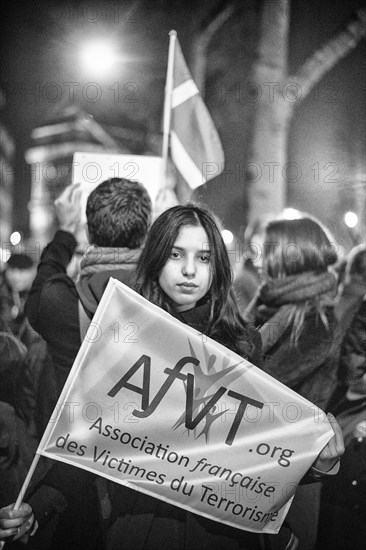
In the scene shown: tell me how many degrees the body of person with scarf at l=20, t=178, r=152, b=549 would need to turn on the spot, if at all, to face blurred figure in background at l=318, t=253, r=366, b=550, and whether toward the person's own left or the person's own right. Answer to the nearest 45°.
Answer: approximately 90° to the person's own right

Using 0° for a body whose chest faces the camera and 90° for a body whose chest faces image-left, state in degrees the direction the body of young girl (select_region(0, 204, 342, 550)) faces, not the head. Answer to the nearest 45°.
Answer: approximately 0°

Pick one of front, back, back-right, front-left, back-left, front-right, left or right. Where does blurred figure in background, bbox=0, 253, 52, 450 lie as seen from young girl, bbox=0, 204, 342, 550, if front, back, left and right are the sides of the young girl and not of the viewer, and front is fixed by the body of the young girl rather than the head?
back-right

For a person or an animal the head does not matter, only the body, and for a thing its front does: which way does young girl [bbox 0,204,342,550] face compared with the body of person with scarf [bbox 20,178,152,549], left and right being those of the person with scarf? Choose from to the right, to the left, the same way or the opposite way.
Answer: the opposite way

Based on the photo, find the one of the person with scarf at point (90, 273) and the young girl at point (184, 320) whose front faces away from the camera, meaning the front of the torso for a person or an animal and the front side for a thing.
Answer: the person with scarf

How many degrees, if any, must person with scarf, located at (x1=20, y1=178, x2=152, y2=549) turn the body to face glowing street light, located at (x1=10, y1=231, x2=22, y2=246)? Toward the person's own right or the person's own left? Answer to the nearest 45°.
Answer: approximately 45° to the person's own left

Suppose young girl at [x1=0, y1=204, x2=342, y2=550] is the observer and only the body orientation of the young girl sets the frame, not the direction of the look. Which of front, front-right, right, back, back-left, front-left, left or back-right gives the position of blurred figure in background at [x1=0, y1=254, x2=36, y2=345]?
back-right

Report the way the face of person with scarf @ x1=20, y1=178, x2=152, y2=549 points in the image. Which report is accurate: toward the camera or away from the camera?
away from the camera

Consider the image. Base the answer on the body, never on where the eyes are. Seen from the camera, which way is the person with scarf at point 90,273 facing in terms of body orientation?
away from the camera

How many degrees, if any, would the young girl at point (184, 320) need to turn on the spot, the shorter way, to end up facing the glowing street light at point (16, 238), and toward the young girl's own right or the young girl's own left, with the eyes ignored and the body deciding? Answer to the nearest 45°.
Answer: approximately 135° to the young girl's own right
